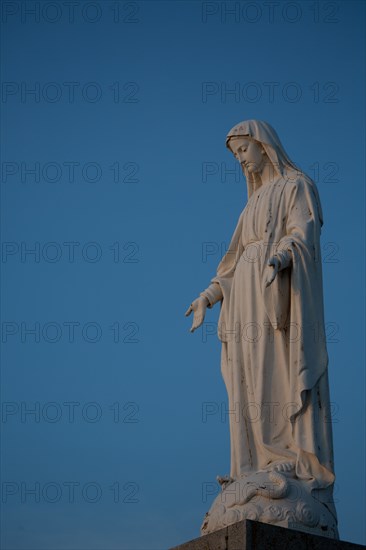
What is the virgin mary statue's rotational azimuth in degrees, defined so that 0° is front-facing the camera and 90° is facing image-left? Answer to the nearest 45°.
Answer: approximately 45°
